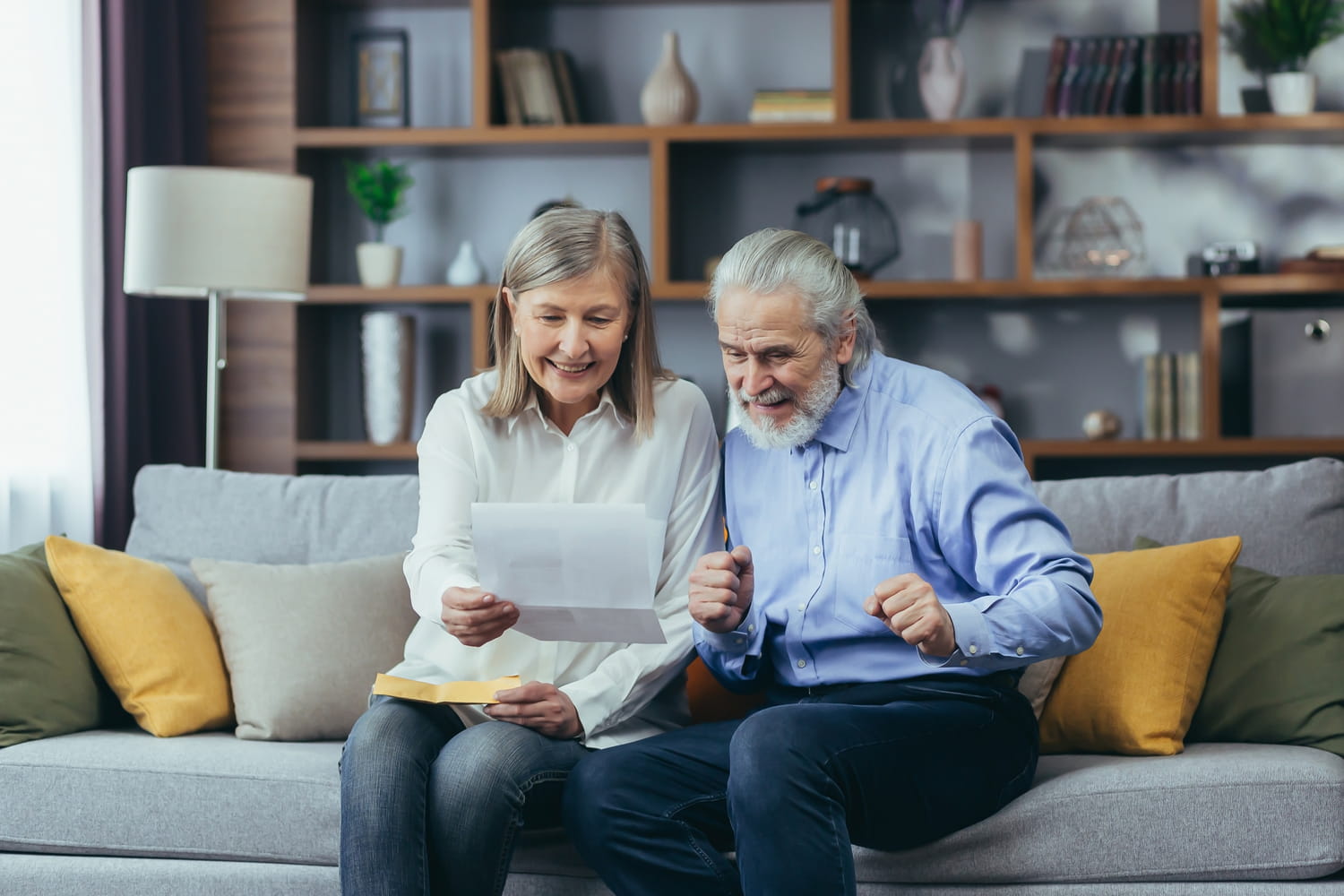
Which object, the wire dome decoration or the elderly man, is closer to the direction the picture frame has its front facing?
the elderly man

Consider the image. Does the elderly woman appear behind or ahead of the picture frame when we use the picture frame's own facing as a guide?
ahead

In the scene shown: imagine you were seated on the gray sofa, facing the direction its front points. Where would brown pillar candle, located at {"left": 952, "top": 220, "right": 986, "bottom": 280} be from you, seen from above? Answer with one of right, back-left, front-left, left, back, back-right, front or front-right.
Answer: back

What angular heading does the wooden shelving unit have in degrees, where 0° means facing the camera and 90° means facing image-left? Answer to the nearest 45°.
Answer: approximately 0°

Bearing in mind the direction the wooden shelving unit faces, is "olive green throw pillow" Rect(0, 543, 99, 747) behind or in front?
in front

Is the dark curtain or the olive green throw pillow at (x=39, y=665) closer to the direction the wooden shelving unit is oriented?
the olive green throw pillow

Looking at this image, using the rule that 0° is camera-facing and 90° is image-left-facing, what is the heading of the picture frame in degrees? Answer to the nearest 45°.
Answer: approximately 0°

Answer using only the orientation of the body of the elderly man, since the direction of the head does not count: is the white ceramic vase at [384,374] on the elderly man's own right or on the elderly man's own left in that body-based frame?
on the elderly man's own right

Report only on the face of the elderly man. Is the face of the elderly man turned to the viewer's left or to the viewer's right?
to the viewer's left

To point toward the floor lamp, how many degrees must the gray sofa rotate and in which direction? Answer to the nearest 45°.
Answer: approximately 135° to its right

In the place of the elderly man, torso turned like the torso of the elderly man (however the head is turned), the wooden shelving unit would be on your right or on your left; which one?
on your right
